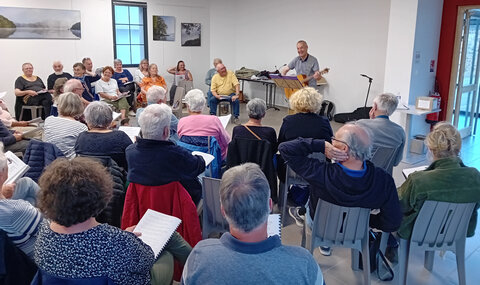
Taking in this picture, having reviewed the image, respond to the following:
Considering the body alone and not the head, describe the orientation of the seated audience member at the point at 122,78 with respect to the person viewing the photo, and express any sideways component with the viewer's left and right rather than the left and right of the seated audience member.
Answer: facing the viewer and to the right of the viewer

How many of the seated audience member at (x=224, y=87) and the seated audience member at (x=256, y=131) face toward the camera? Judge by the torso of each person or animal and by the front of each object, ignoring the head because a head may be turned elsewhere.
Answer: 1

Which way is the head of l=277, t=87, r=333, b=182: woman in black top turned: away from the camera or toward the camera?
away from the camera

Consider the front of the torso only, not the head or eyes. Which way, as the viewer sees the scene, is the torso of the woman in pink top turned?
away from the camera

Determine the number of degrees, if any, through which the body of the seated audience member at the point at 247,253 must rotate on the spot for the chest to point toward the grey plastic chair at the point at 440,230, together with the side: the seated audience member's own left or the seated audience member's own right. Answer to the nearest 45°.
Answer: approximately 45° to the seated audience member's own right

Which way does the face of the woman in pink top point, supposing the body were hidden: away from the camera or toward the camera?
away from the camera

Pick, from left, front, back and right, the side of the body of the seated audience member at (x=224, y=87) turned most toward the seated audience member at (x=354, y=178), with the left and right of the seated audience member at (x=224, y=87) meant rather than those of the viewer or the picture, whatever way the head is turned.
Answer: front

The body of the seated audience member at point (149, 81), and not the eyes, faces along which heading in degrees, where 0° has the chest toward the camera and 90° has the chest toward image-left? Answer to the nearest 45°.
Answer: approximately 315°

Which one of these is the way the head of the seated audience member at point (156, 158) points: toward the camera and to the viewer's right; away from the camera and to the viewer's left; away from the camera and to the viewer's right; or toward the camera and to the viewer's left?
away from the camera and to the viewer's right

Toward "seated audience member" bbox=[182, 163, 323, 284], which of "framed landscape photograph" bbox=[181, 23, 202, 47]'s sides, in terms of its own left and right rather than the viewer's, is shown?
front

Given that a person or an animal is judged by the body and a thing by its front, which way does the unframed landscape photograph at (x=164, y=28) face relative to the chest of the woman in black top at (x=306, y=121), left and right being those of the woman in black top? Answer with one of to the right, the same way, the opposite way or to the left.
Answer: the opposite way

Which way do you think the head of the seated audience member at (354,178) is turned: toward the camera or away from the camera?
away from the camera

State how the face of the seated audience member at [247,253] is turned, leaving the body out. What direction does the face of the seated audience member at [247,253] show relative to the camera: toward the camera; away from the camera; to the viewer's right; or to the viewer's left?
away from the camera

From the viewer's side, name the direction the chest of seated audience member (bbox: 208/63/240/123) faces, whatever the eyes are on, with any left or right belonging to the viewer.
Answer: facing the viewer

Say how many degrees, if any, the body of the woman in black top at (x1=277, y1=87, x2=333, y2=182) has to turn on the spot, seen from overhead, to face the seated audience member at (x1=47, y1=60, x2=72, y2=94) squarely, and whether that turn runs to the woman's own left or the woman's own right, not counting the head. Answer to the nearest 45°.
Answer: approximately 45° to the woman's own left

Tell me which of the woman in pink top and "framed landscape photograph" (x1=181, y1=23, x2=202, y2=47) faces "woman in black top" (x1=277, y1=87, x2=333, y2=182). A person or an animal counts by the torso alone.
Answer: the framed landscape photograph

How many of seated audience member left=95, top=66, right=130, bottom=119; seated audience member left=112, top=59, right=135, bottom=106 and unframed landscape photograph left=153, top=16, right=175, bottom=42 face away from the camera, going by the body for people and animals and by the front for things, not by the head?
0

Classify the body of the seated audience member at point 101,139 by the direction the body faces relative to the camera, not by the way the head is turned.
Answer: away from the camera

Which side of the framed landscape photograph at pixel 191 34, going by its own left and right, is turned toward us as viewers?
front
